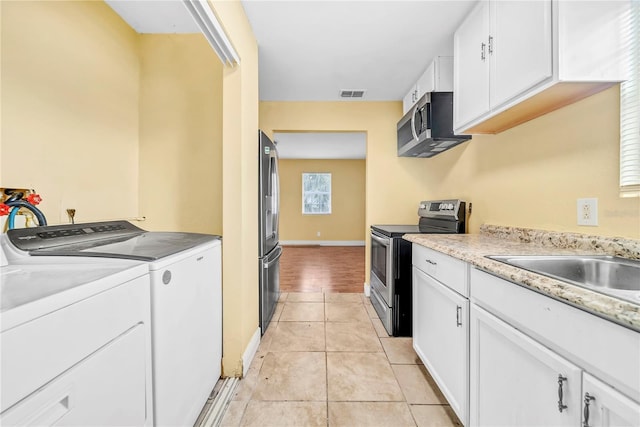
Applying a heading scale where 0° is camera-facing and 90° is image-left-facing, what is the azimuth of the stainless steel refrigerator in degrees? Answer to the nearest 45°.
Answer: approximately 270°

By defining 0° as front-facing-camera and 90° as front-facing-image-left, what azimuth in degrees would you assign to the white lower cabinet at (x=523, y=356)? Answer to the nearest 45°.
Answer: approximately 45°

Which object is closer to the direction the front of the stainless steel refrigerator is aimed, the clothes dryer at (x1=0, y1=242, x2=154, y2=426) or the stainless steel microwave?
the stainless steel microwave

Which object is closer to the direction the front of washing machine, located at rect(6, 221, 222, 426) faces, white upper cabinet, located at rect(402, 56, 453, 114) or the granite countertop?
the granite countertop

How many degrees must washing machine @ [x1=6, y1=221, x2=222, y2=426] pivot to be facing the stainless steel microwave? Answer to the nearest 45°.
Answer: approximately 45° to its left

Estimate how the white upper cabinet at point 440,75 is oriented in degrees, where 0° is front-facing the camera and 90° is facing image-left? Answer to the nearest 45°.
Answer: approximately 90°

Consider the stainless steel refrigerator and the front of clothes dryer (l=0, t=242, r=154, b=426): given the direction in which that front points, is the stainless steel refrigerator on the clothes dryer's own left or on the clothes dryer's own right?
on the clothes dryer's own left

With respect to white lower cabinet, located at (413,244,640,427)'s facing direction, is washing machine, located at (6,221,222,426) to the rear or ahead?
ahead

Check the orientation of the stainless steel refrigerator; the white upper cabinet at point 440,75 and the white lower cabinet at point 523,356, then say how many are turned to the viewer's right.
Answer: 1

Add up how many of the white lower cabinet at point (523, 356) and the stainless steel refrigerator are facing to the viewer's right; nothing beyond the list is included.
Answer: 1

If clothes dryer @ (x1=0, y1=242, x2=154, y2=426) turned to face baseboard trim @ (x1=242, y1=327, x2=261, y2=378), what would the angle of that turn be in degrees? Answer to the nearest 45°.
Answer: approximately 90° to its left

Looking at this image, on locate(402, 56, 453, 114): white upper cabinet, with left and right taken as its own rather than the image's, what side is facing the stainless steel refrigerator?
front
